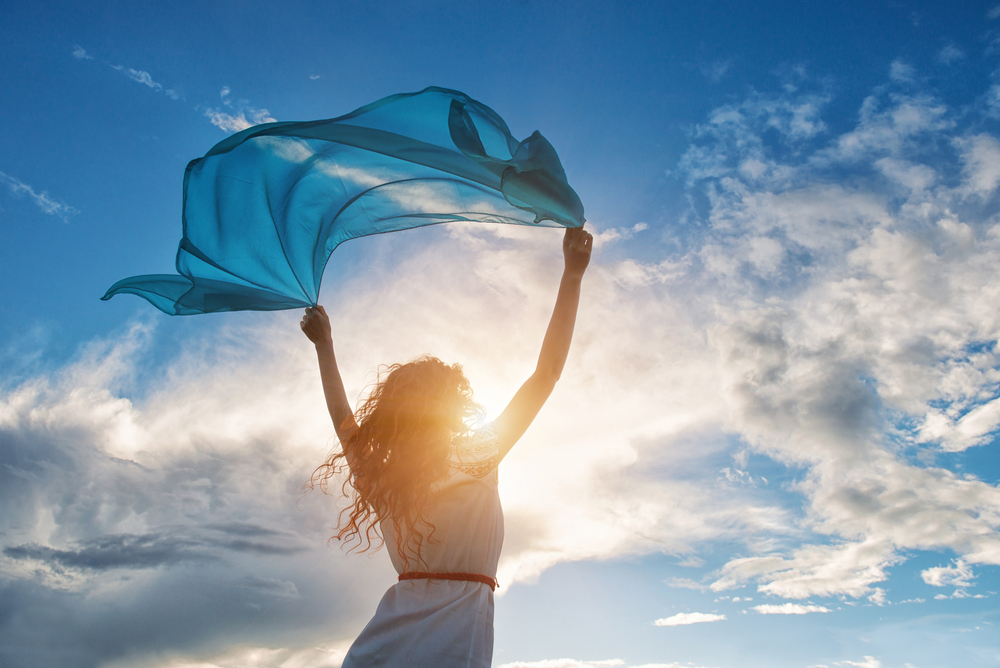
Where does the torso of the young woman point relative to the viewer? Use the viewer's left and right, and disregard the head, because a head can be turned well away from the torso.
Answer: facing away from the viewer and to the right of the viewer

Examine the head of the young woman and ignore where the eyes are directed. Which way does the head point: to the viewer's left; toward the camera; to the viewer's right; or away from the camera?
away from the camera
